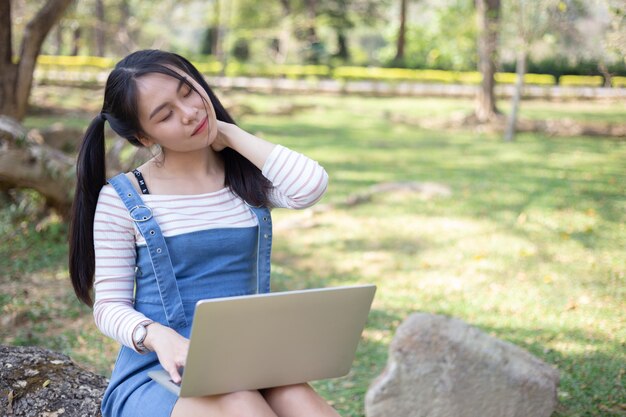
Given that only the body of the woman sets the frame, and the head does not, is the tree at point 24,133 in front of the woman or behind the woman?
behind

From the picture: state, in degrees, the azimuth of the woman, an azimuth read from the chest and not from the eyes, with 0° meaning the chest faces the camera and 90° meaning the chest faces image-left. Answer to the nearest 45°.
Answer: approximately 315°

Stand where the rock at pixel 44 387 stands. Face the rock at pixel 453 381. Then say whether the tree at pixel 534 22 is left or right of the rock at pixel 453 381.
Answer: left

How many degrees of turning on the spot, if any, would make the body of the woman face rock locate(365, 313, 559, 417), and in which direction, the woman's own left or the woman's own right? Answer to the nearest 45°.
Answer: approximately 90° to the woman's own left
